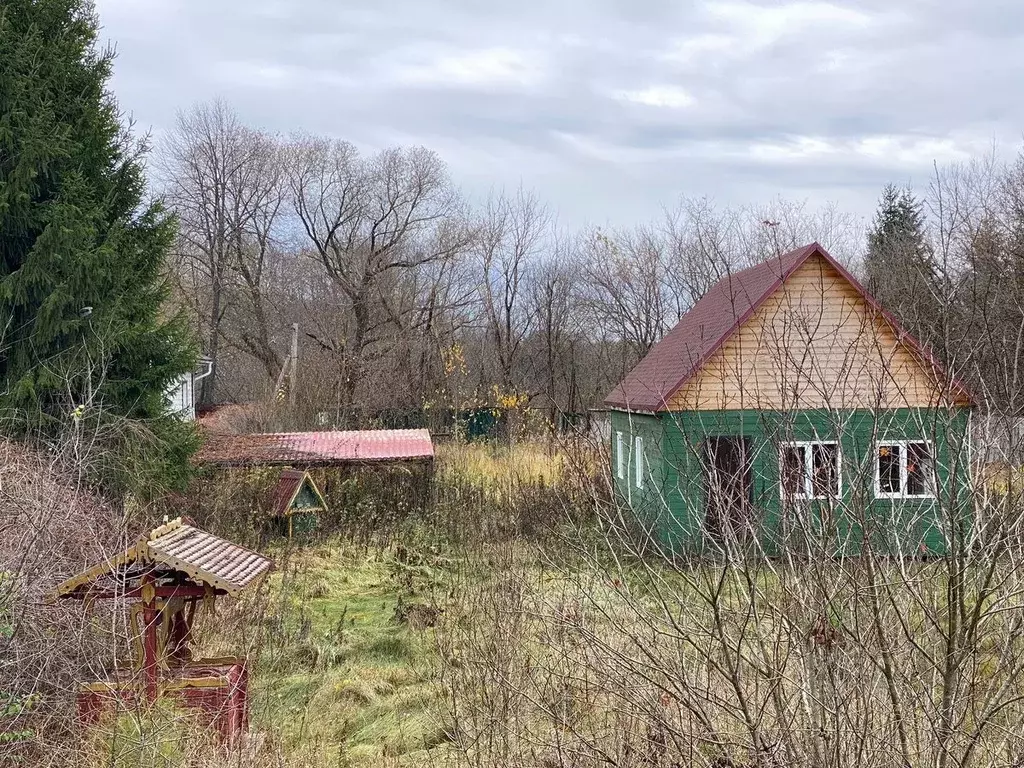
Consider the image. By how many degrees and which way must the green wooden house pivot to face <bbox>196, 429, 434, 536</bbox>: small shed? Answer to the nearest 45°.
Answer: approximately 135° to its right

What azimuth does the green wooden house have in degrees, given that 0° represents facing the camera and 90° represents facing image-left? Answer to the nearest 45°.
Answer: approximately 0°

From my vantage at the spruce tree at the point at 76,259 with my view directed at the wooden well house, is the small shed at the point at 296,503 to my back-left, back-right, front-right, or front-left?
front-left

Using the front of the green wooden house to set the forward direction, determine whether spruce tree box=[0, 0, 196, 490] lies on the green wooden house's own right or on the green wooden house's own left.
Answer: on the green wooden house's own right

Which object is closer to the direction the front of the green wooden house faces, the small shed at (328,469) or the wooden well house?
the wooden well house
